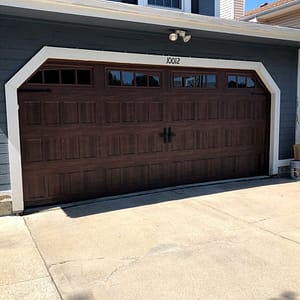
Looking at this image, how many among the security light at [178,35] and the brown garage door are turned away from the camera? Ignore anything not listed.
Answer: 0

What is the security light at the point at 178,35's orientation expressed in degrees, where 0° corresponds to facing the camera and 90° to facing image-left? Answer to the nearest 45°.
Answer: approximately 0°

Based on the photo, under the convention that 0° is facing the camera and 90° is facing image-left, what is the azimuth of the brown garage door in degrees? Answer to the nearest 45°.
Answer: approximately 315°
